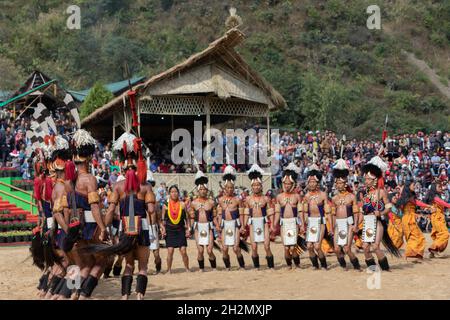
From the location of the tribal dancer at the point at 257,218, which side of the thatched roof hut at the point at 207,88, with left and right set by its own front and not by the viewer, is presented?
front

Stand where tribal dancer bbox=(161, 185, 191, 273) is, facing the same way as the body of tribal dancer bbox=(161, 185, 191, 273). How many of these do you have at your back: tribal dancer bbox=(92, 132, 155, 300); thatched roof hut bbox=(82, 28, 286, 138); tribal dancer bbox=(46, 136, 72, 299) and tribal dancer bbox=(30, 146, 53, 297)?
1

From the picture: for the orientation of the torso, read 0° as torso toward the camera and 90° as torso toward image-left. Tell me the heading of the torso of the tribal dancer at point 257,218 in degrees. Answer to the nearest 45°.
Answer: approximately 0°

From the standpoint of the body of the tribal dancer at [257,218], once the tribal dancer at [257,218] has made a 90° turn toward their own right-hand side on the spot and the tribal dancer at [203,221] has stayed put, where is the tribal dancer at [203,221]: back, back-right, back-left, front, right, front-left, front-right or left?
front

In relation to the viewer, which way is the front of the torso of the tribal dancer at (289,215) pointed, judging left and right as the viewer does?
facing the viewer

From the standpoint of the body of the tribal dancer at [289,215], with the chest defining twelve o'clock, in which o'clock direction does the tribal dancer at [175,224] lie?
the tribal dancer at [175,224] is roughly at 3 o'clock from the tribal dancer at [289,215].

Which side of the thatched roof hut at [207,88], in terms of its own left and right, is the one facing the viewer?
front

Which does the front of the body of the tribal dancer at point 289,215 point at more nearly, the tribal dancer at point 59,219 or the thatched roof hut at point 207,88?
the tribal dancer

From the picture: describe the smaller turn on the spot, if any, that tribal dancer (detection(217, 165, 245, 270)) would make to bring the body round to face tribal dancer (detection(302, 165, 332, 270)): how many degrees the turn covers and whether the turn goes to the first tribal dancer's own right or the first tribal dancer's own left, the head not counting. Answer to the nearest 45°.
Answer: approximately 90° to the first tribal dancer's own left

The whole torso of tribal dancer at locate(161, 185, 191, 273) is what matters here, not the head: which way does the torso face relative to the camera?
toward the camera

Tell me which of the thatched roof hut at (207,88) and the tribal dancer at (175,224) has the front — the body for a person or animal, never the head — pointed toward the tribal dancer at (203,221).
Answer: the thatched roof hut

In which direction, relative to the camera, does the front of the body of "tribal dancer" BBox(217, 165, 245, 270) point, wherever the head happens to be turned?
toward the camera

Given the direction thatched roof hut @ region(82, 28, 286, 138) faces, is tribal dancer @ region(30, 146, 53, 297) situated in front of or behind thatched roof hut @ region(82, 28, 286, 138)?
in front

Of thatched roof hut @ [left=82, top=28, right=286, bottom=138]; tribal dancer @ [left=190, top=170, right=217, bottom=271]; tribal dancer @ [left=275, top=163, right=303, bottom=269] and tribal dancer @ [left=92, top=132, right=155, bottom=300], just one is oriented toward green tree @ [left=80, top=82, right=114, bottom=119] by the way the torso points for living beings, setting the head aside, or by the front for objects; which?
tribal dancer @ [left=92, top=132, right=155, bottom=300]
